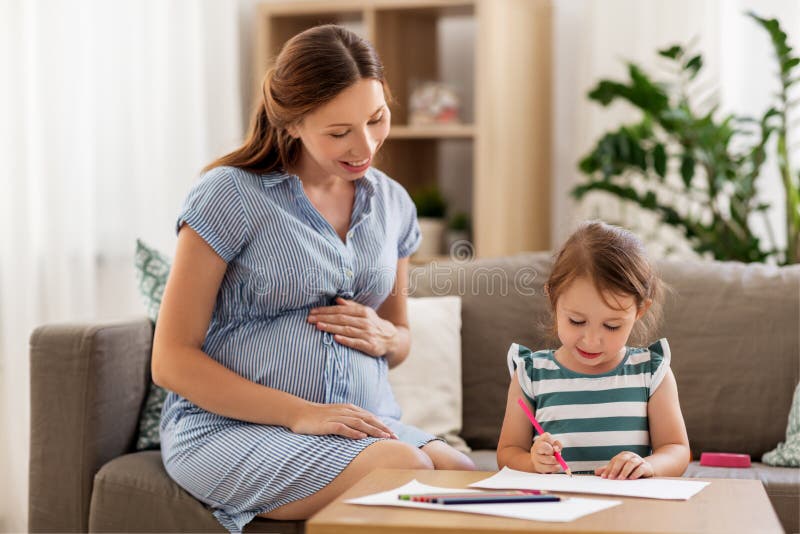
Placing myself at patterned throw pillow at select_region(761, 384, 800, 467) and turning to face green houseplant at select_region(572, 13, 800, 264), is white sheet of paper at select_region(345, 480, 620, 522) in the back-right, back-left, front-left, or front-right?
back-left

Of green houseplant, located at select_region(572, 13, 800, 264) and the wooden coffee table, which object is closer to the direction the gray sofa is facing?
the wooden coffee table

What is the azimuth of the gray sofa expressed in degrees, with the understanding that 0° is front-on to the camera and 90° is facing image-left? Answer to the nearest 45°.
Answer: approximately 0°

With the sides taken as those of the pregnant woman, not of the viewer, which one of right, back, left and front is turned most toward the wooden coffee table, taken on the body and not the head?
front

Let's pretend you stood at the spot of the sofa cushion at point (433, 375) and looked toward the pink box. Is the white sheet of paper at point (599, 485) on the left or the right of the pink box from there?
right

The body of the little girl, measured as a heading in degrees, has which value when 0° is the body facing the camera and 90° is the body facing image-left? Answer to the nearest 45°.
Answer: approximately 0°

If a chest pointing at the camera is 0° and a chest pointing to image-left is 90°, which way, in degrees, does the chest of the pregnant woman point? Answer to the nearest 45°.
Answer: approximately 315°

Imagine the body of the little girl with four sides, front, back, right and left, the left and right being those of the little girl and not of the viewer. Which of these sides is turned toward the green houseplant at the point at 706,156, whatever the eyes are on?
back

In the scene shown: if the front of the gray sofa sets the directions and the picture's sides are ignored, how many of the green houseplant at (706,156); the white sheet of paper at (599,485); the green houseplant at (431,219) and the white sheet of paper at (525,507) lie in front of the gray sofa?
2

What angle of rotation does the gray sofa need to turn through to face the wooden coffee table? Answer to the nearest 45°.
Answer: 0° — it already faces it

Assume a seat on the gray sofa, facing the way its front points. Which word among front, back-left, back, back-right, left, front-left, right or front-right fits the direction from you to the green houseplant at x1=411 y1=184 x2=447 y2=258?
back

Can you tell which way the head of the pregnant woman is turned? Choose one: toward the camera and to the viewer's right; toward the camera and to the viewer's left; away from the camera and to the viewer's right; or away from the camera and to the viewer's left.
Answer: toward the camera and to the viewer's right

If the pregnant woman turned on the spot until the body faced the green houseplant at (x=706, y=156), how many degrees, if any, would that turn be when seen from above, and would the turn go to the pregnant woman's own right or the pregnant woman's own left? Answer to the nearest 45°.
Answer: approximately 90° to the pregnant woman's own left
